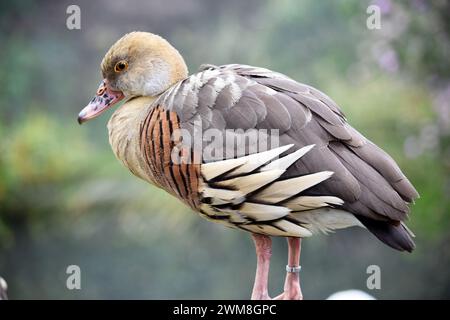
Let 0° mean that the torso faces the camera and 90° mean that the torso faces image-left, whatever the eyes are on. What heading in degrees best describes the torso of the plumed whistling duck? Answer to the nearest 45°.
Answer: approximately 90°
